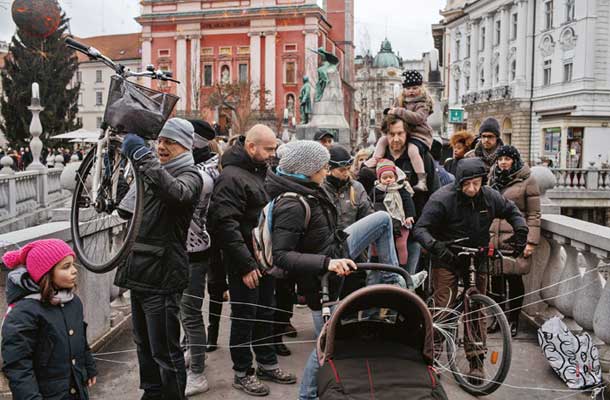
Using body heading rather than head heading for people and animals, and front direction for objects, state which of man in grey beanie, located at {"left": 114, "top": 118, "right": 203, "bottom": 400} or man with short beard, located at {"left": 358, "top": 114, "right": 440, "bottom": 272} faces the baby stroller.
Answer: the man with short beard

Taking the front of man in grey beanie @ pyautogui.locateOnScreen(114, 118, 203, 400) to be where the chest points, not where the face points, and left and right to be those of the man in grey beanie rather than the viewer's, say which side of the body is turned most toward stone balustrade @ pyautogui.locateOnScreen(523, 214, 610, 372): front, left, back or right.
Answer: back

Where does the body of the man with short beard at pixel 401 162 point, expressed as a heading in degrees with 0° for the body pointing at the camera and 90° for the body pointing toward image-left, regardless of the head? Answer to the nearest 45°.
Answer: approximately 0°

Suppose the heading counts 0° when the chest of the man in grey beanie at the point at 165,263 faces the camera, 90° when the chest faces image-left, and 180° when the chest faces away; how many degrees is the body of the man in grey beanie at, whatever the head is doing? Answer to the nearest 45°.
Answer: approximately 90°

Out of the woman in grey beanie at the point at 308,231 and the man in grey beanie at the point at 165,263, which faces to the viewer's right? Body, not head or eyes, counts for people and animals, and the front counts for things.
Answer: the woman in grey beanie at the point at 308,231

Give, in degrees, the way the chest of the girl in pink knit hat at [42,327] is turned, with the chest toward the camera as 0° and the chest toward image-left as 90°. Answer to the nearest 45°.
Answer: approximately 315°
